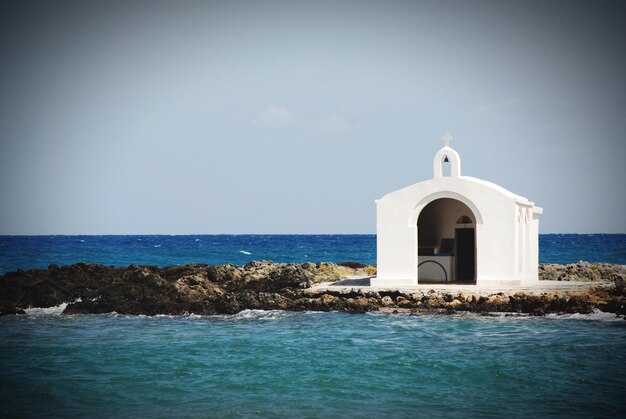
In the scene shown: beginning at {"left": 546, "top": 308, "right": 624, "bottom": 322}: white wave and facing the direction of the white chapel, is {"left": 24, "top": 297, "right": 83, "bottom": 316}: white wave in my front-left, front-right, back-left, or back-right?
front-left

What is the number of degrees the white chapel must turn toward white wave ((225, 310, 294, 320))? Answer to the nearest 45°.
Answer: approximately 90° to its right

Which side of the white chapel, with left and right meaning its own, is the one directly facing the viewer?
front

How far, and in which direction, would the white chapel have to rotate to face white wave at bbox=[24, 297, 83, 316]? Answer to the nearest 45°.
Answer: approximately 90° to its right

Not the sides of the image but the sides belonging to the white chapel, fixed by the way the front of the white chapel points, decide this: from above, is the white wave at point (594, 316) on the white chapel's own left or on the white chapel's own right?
on the white chapel's own left
